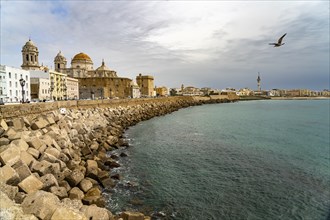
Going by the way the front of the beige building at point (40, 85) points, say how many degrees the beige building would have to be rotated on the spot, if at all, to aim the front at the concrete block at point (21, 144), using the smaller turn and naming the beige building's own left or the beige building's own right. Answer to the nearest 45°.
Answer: approximately 45° to the beige building's own right

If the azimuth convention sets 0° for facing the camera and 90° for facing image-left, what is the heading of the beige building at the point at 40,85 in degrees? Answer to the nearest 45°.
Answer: approximately 315°

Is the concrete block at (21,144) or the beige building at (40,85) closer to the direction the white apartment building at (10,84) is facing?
the concrete block

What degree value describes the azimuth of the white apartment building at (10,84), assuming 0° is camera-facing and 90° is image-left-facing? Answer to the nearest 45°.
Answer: approximately 315°

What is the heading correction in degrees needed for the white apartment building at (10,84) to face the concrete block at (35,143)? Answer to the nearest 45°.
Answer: approximately 45° to its right

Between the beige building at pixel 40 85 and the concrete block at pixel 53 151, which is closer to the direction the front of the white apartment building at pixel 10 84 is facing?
the concrete block

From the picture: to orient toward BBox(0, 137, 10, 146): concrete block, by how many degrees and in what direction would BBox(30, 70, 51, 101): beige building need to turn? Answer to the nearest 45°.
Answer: approximately 45° to its right
